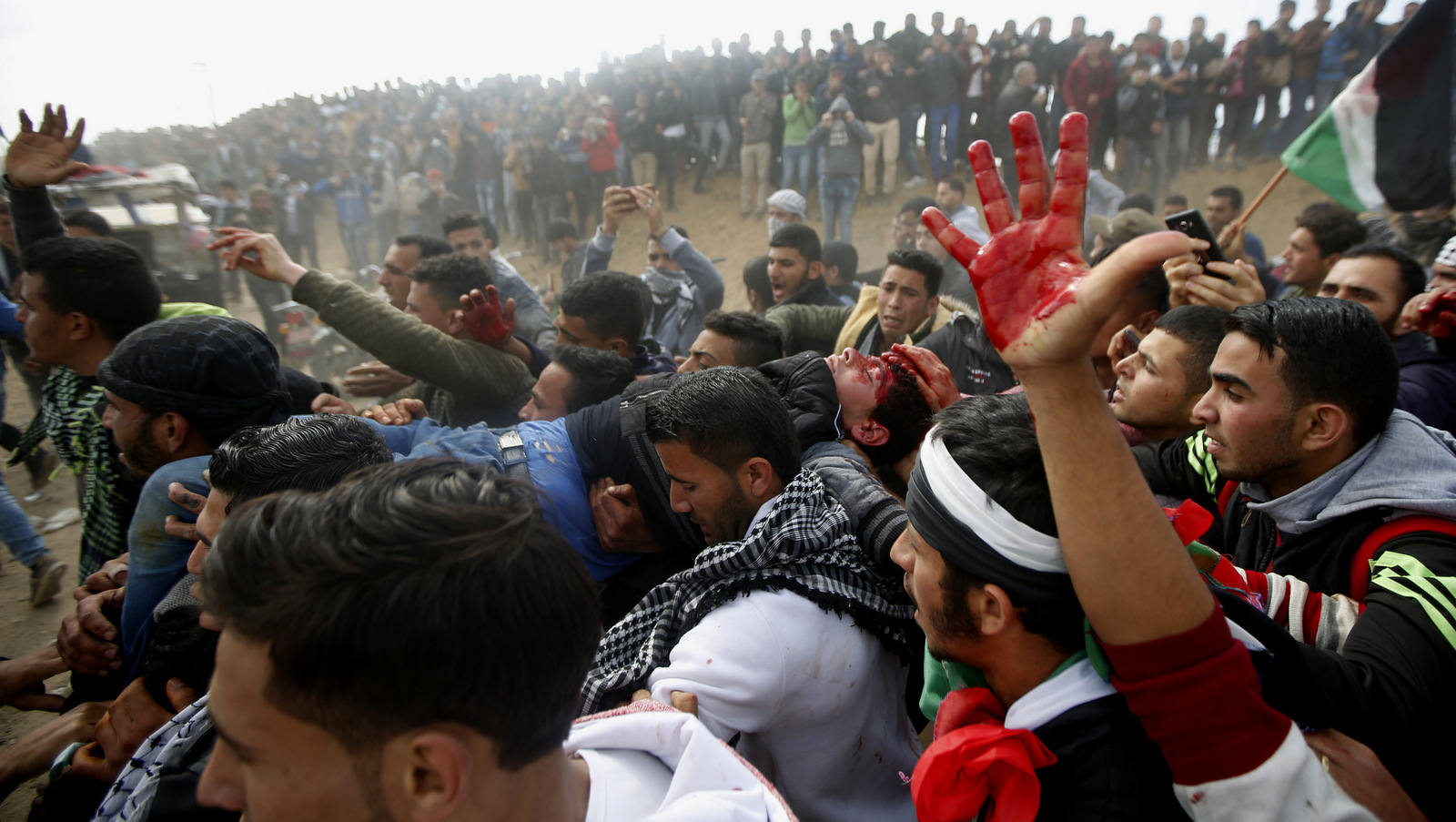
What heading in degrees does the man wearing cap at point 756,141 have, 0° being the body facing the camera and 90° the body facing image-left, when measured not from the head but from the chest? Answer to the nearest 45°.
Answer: approximately 0°

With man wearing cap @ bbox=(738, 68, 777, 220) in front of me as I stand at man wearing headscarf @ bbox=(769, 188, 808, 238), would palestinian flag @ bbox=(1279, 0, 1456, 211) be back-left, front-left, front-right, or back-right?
back-right

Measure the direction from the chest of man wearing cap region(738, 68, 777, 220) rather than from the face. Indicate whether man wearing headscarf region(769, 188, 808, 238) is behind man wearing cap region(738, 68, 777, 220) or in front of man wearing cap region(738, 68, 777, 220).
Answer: in front

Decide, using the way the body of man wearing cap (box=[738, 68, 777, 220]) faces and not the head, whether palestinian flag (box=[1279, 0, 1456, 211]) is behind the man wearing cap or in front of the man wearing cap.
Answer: in front
